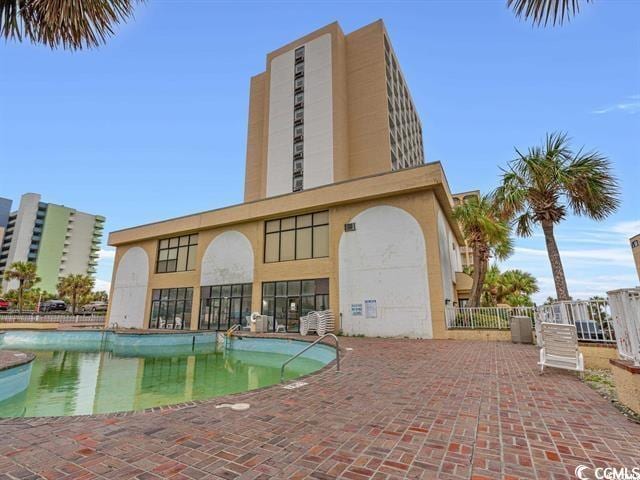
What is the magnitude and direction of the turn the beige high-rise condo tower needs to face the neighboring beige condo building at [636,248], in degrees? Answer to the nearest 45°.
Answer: approximately 135° to its left

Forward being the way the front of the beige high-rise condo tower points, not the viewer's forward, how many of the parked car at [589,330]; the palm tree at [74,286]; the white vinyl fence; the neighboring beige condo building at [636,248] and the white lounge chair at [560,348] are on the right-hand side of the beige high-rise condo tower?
1

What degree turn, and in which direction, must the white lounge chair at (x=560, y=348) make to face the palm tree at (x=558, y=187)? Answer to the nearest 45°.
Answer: approximately 180°

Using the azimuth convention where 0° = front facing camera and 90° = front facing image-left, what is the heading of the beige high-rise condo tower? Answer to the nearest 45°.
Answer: approximately 45°

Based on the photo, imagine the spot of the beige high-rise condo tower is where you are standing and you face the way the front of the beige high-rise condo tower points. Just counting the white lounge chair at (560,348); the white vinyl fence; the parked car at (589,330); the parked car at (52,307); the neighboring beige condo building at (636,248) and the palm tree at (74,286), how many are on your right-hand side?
2

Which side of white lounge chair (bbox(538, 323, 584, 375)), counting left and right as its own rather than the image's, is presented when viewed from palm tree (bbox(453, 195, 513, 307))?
back

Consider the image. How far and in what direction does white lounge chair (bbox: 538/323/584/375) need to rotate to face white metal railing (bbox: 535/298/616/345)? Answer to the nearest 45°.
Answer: approximately 180°

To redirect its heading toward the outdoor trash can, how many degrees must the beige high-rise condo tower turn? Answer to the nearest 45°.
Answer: approximately 90° to its left

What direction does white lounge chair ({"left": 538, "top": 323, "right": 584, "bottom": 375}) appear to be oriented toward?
toward the camera

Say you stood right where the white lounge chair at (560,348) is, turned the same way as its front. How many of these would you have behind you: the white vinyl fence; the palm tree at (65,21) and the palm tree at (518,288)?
1

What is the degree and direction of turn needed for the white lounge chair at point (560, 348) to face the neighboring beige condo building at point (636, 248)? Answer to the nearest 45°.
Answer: approximately 180°

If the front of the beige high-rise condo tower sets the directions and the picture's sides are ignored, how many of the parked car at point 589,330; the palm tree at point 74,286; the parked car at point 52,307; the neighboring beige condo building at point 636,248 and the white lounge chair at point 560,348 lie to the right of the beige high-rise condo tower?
2

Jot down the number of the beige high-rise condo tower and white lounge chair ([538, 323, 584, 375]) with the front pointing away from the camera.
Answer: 0

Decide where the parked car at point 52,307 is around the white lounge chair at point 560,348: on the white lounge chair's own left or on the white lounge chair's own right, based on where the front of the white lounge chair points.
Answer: on the white lounge chair's own right

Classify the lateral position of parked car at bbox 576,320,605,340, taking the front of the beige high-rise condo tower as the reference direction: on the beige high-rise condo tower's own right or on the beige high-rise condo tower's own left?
on the beige high-rise condo tower's own left

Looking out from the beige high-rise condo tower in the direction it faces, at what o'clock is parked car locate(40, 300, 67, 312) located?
The parked car is roughly at 3 o'clock from the beige high-rise condo tower.

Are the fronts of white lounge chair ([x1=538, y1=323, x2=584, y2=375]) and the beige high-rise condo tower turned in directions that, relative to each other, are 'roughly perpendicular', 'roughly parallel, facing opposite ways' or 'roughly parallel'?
roughly parallel

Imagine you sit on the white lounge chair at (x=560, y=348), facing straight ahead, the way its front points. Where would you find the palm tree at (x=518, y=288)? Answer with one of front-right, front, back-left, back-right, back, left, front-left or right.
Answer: back
